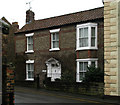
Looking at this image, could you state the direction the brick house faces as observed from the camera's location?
facing the viewer and to the left of the viewer
